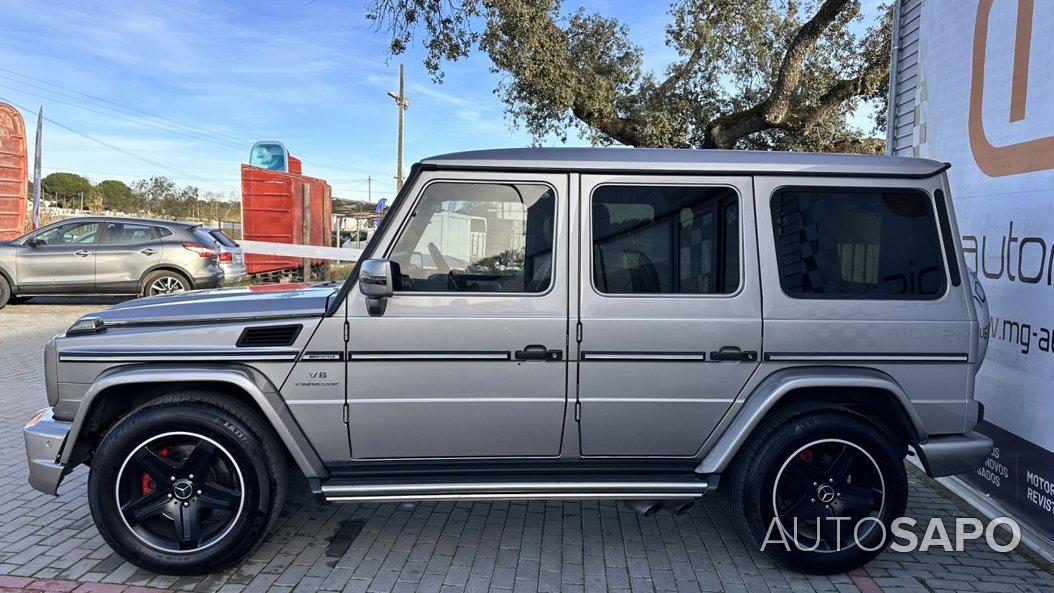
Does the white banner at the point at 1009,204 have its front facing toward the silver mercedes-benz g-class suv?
yes

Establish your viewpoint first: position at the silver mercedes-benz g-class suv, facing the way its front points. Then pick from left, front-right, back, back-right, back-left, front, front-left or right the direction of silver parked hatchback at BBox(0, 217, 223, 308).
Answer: front-right

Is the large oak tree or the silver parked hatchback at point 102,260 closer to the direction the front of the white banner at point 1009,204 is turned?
the silver parked hatchback

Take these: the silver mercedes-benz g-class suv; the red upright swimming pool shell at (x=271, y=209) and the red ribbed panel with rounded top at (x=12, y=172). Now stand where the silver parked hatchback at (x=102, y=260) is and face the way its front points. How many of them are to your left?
1

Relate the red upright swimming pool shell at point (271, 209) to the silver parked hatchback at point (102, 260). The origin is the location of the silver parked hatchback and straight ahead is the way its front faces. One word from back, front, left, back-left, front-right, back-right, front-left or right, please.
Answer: back-right

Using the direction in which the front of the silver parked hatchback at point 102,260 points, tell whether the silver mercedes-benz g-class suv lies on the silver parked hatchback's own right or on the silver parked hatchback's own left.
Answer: on the silver parked hatchback's own left

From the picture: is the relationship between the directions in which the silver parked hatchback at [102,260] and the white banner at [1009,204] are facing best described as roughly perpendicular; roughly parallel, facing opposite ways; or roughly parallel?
roughly parallel

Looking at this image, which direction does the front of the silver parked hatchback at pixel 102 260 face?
to the viewer's left

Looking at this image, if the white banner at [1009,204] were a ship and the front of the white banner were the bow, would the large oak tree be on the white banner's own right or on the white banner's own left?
on the white banner's own right

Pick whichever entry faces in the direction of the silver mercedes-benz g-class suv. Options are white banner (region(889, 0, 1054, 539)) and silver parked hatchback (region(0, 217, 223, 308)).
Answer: the white banner

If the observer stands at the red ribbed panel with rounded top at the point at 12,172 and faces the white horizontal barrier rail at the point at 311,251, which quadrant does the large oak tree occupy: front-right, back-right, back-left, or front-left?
front-left

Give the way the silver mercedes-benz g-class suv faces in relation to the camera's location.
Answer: facing to the left of the viewer

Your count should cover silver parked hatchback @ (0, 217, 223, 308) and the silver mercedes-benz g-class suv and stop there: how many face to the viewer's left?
2

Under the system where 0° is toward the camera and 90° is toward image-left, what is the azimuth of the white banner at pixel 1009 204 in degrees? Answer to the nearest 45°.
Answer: approximately 45°
